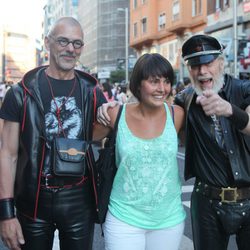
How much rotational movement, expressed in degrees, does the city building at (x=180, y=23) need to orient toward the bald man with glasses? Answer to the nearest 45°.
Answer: approximately 45° to its left

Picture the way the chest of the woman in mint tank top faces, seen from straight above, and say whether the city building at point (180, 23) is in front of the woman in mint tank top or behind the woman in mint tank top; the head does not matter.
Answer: behind

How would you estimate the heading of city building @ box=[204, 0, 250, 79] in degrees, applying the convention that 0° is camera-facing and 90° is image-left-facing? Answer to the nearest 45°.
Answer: approximately 45°

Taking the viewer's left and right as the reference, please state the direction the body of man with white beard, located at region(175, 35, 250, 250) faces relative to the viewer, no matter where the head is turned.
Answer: facing the viewer

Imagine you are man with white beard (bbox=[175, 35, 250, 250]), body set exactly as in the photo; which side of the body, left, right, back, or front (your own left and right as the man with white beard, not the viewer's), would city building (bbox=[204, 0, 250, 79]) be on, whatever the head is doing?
back

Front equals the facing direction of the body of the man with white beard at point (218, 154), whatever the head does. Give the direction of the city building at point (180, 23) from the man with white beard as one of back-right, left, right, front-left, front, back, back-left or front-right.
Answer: back

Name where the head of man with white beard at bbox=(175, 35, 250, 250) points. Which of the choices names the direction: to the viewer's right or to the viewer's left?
to the viewer's left

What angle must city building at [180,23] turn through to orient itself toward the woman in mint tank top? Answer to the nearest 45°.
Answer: approximately 45° to its left

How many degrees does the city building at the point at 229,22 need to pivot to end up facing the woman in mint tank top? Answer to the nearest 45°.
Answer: approximately 45° to its left

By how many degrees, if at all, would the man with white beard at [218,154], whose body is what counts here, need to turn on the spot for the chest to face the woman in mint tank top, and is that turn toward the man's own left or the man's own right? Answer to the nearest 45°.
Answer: approximately 90° to the man's own right

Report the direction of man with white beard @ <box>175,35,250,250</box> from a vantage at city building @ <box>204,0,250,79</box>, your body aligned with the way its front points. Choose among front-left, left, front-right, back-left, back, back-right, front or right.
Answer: front-left

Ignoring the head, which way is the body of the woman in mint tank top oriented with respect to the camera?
toward the camera

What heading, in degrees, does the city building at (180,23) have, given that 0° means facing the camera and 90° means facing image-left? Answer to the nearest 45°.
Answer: approximately 45°

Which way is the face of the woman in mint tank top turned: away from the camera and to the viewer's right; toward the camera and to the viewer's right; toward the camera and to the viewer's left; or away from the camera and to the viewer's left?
toward the camera and to the viewer's right
